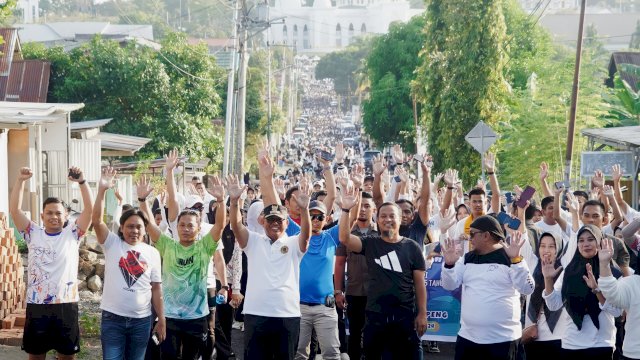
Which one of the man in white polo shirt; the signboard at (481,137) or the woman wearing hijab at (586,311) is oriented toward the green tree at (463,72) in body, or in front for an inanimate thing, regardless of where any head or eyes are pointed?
the signboard

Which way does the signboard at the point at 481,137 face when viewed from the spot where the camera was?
facing away from the viewer

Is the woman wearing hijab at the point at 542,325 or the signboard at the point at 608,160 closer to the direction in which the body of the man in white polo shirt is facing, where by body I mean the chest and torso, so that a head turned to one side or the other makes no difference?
the woman wearing hijab

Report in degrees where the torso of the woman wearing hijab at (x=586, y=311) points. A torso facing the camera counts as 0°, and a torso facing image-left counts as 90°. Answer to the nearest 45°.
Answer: approximately 0°

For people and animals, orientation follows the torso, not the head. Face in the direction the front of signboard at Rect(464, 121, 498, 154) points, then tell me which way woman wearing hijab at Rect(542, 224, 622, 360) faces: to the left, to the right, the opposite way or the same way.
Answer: the opposite way
